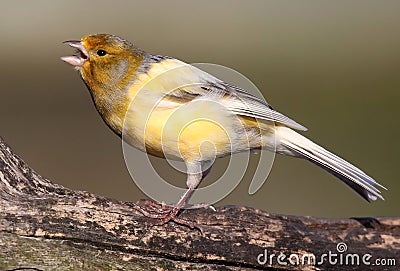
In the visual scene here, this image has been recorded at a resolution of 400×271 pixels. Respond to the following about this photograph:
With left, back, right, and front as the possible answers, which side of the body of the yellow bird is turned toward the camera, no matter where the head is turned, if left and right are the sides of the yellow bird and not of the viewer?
left
